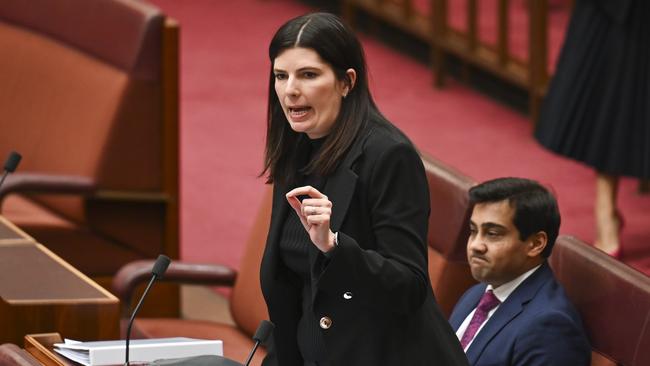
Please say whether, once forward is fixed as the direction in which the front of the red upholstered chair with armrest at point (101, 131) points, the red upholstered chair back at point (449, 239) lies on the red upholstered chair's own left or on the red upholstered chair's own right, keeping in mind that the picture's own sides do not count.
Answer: on the red upholstered chair's own left

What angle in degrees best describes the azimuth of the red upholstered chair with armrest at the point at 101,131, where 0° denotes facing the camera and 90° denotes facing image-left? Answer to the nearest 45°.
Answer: approximately 45°

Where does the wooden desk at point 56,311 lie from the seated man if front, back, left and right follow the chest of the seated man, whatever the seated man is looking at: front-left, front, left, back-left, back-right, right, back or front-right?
front-right

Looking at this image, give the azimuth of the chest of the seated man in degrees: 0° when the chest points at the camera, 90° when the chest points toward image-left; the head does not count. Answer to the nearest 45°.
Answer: approximately 45°

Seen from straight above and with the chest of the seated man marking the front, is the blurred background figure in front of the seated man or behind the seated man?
behind

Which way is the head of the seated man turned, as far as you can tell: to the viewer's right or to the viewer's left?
to the viewer's left

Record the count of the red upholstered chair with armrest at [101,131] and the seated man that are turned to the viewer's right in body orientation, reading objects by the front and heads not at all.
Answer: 0
